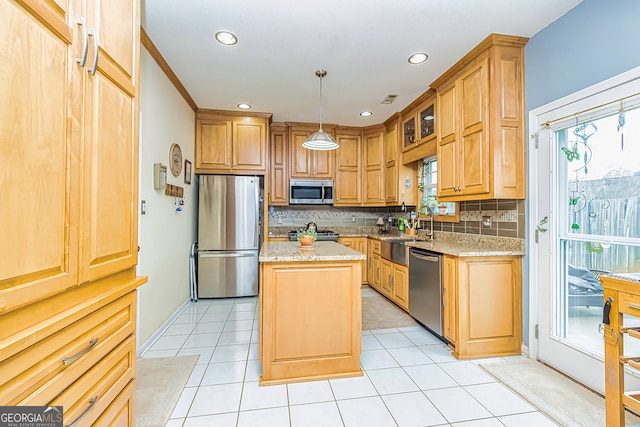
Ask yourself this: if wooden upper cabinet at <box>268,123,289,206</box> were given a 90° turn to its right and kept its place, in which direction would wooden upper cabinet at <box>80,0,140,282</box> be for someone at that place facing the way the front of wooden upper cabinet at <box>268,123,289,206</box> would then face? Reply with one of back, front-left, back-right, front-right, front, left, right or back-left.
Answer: left

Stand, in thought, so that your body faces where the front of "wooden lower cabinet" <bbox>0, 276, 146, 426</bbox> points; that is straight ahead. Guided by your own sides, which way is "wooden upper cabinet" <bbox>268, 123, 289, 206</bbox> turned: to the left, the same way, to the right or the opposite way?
to the right

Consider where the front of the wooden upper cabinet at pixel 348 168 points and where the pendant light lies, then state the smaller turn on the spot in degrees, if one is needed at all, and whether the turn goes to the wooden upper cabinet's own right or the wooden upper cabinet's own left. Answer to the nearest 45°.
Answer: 0° — it already faces it

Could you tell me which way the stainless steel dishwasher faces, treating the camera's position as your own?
facing the viewer and to the left of the viewer

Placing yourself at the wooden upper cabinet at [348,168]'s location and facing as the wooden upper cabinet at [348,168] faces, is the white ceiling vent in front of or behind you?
in front

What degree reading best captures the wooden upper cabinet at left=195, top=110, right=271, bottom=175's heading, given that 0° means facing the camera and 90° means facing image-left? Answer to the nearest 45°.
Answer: approximately 0°

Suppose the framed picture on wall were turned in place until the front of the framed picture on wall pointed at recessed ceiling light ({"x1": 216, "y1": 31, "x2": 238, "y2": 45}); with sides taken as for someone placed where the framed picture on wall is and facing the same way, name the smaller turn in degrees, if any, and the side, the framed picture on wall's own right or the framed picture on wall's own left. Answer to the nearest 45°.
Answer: approximately 90° to the framed picture on wall's own right

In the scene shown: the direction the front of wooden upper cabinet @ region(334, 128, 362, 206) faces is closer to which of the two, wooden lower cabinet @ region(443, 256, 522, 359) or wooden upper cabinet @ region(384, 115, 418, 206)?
the wooden lower cabinet

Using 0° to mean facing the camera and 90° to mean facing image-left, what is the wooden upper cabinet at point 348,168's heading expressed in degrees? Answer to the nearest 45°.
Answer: approximately 0°

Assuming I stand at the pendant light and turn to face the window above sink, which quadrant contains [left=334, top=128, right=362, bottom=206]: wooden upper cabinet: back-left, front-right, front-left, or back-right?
front-left

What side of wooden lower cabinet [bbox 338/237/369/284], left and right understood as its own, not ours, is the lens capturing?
front

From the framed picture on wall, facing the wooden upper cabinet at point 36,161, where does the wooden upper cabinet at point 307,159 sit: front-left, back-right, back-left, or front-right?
back-left

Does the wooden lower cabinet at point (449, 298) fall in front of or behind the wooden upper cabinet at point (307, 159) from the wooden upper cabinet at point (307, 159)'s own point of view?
in front

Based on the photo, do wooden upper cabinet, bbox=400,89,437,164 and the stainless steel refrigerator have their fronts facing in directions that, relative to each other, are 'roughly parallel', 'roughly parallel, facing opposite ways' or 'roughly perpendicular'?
roughly perpendicular

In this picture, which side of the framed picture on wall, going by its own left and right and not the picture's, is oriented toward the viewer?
right

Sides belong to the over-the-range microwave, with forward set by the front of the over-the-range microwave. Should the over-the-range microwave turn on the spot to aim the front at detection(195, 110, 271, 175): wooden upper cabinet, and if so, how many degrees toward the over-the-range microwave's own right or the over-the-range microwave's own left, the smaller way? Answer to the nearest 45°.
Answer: approximately 45° to the over-the-range microwave's own right
